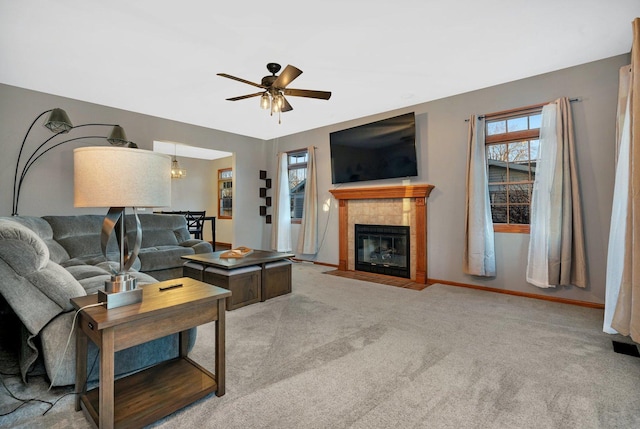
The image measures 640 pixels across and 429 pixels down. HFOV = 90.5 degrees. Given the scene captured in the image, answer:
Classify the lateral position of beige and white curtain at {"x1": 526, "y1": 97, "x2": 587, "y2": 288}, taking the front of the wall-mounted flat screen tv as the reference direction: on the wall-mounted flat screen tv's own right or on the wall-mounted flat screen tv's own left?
on the wall-mounted flat screen tv's own left

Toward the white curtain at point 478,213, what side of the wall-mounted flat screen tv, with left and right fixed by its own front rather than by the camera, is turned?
left

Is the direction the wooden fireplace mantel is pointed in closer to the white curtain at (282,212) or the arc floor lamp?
the arc floor lamp

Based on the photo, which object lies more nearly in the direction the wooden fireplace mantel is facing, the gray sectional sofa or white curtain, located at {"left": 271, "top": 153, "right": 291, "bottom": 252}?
the gray sectional sofa

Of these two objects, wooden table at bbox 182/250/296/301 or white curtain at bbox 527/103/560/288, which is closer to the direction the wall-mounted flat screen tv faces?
the wooden table

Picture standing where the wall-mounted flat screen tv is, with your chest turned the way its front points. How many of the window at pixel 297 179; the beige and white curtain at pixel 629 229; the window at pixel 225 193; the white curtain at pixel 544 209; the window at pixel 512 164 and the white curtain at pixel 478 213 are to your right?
2

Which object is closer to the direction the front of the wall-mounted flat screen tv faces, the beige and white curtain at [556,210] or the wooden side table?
the wooden side table

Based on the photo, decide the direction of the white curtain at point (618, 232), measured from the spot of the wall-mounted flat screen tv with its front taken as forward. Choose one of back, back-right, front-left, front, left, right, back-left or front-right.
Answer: left

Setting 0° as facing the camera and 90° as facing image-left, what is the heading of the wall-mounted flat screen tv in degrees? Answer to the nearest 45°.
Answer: approximately 45°

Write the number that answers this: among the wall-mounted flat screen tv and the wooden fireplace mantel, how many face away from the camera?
0

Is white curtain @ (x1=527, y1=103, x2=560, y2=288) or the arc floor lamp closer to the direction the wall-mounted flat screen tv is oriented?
the arc floor lamp

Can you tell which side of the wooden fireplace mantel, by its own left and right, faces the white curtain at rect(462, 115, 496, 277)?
left
